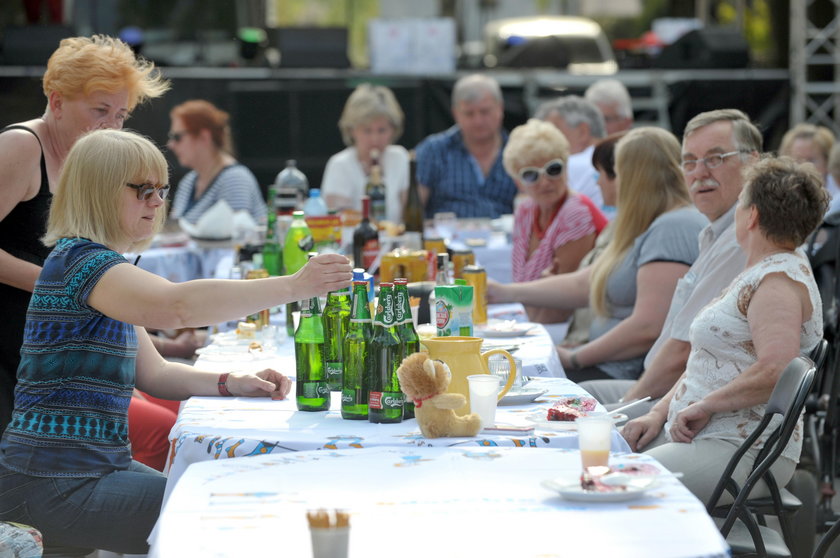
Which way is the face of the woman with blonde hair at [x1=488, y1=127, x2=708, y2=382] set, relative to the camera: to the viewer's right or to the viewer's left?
to the viewer's left

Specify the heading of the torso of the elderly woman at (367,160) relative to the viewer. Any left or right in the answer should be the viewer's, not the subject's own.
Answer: facing the viewer

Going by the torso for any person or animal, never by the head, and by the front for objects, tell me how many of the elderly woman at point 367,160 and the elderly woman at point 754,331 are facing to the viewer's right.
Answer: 0

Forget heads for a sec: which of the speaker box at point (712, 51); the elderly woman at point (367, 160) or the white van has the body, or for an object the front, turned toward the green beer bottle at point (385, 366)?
the elderly woman

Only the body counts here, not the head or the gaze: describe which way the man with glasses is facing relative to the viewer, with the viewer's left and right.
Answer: facing the viewer and to the left of the viewer

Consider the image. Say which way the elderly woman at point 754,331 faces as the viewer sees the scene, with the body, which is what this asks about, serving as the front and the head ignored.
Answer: to the viewer's left

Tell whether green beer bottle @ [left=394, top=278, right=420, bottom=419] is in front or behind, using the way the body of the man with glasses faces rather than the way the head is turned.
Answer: in front

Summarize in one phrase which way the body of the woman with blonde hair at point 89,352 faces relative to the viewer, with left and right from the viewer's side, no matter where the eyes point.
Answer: facing to the right of the viewer

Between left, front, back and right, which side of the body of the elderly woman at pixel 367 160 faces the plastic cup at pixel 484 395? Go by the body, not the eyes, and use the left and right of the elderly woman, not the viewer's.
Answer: front

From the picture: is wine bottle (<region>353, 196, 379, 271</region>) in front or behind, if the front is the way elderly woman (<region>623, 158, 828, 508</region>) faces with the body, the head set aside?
in front
